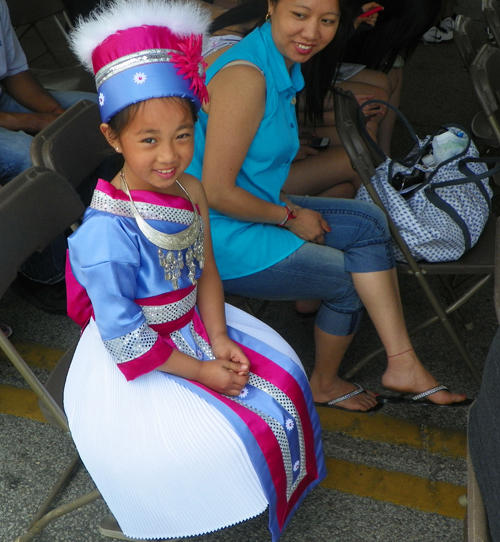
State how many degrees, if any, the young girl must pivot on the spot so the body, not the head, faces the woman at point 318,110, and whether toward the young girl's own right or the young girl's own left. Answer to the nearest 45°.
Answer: approximately 90° to the young girl's own left

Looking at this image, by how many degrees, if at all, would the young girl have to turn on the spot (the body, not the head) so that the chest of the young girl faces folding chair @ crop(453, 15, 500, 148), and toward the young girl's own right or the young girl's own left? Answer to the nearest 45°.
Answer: approximately 90° to the young girl's own left

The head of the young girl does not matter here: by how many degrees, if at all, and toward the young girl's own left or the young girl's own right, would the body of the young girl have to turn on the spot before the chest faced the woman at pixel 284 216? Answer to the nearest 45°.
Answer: approximately 90° to the young girl's own left

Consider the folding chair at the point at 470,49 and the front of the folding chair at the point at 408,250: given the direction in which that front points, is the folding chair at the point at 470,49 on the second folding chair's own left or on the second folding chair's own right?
on the second folding chair's own left

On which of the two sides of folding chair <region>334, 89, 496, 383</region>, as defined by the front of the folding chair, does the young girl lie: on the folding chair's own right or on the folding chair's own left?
on the folding chair's own right

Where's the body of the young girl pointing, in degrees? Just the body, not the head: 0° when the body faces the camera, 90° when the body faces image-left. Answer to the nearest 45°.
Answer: approximately 315°
